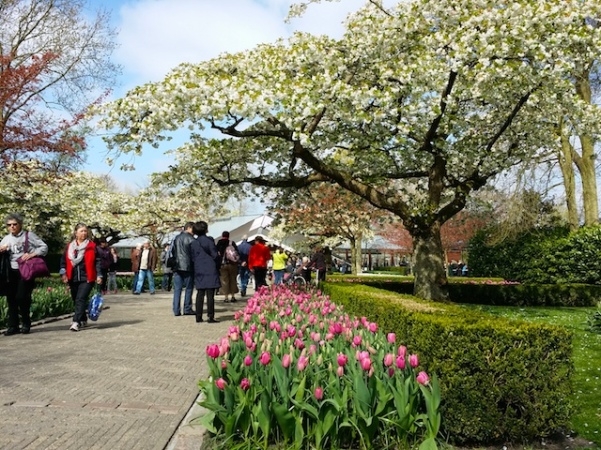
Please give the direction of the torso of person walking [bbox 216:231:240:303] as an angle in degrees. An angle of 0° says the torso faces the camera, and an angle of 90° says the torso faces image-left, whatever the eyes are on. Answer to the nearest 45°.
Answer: approximately 180°

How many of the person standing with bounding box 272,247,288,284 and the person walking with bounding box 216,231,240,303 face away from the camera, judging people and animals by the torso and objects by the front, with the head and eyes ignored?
2

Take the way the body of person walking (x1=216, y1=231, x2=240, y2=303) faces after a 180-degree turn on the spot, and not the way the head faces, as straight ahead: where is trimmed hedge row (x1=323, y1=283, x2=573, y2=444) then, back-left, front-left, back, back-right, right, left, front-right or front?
front

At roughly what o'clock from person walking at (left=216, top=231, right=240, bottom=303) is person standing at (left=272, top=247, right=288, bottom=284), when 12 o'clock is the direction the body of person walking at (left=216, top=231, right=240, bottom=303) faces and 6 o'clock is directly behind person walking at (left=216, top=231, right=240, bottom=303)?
person standing at (left=272, top=247, right=288, bottom=284) is roughly at 1 o'clock from person walking at (left=216, top=231, right=240, bottom=303).

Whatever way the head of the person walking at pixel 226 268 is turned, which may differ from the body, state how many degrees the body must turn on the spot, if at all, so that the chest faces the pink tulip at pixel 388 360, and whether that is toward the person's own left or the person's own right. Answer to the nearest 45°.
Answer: approximately 180°

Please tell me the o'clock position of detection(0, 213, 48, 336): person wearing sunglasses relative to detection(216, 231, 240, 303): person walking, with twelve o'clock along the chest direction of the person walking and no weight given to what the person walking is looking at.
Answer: The person wearing sunglasses is roughly at 7 o'clock from the person walking.

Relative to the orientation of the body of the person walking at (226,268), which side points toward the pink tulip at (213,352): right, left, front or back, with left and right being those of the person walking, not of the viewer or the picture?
back

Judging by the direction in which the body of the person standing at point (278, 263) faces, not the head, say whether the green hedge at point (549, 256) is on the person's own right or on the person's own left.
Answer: on the person's own right

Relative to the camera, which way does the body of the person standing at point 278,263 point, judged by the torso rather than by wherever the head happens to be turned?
away from the camera

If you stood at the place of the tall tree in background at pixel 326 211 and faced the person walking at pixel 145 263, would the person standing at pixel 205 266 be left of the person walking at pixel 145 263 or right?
left

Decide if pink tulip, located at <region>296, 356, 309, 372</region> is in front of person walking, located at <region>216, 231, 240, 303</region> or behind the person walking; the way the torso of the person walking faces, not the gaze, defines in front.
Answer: behind

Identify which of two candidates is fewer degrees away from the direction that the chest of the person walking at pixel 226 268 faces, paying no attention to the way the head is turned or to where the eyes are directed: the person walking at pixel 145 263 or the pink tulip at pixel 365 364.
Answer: the person walking
